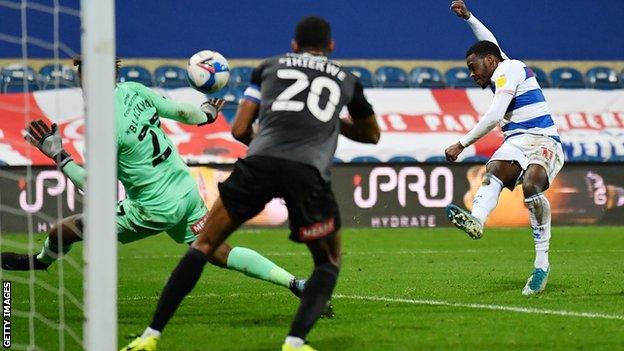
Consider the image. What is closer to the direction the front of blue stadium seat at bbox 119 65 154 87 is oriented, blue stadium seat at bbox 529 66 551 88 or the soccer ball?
the soccer ball

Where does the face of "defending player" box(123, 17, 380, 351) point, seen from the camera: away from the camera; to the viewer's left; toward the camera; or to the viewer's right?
away from the camera

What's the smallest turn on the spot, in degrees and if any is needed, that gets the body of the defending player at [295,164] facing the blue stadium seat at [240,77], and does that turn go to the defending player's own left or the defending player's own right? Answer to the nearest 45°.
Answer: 0° — they already face it

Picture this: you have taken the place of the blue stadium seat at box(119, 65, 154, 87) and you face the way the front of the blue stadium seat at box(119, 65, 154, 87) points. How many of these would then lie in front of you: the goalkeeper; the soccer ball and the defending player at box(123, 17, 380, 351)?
3

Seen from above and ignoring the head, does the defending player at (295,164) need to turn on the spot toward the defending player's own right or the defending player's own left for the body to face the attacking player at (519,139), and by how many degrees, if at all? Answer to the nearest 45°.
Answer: approximately 45° to the defending player's own right

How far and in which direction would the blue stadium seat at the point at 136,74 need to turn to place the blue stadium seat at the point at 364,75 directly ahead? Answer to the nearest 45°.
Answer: approximately 90° to its left

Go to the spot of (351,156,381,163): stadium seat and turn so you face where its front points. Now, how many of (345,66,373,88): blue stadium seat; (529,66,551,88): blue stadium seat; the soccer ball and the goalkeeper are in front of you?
2

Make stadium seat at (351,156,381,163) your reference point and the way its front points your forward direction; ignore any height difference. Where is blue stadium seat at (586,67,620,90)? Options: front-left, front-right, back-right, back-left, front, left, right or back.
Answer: back-left

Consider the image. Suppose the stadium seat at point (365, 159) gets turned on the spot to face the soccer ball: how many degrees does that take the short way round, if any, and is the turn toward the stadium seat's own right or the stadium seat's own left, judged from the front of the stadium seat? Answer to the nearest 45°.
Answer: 0° — it already faces it

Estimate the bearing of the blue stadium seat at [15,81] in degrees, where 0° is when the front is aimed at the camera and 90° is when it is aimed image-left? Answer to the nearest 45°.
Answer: approximately 0°

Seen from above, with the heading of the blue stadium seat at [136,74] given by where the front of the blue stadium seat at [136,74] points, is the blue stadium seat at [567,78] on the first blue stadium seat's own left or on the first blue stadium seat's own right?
on the first blue stadium seat's own left

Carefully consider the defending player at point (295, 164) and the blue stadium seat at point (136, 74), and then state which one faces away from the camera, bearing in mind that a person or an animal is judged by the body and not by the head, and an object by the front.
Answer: the defending player

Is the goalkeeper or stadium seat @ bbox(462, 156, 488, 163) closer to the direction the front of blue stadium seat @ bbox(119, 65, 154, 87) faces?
the goalkeeper
